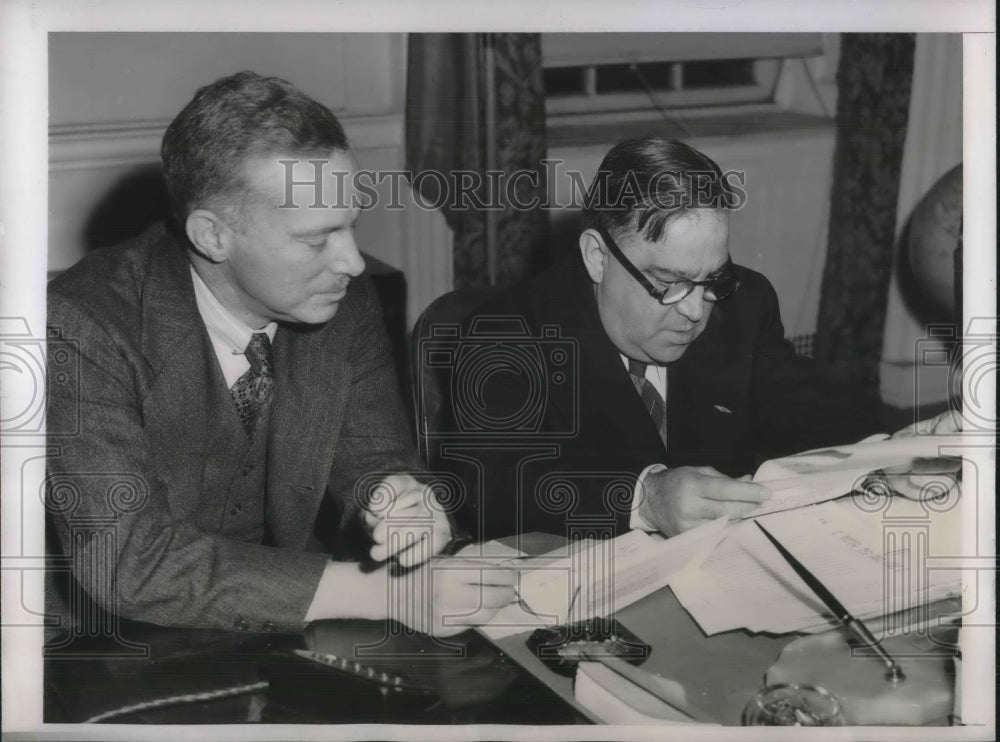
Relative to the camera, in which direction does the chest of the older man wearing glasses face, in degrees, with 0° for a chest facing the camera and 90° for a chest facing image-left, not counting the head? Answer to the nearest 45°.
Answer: approximately 315°

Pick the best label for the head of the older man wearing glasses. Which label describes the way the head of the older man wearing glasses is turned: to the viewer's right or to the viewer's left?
to the viewer's right

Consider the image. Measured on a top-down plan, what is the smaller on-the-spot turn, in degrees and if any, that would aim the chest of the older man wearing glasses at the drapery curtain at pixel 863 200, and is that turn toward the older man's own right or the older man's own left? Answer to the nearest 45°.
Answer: approximately 90° to the older man's own left
